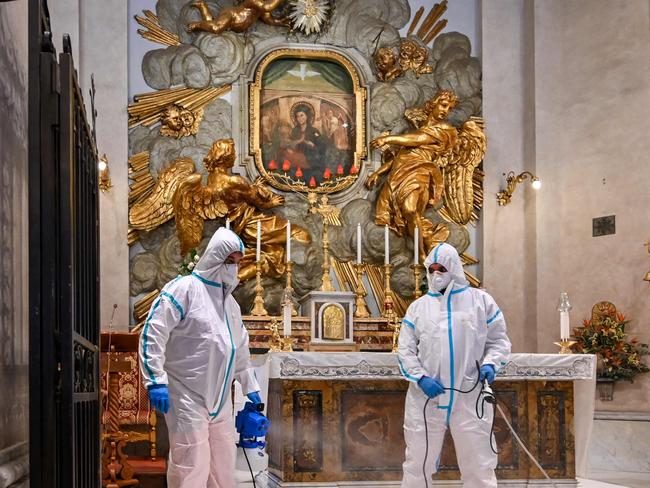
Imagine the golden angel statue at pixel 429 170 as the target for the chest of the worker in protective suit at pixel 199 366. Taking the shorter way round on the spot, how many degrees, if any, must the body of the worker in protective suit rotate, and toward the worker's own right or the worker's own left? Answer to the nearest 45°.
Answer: approximately 90° to the worker's own left

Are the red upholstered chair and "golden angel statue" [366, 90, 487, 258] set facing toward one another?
no

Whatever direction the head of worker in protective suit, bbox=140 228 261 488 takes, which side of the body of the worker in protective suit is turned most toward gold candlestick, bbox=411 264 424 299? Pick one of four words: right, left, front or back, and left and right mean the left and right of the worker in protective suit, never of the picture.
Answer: left

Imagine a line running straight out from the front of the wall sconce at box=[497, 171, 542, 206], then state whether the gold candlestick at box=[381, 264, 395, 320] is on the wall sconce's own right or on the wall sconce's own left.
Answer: on the wall sconce's own right

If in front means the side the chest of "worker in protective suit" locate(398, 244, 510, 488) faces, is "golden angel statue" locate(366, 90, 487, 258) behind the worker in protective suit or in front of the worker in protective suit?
behind

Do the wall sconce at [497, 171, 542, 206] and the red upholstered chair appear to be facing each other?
no

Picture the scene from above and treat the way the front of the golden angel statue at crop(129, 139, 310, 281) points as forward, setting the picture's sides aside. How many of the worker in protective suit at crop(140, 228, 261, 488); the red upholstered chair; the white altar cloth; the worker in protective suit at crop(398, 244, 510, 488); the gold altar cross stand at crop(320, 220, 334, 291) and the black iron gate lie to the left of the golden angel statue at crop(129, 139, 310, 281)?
0

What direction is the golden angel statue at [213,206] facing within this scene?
to the viewer's right

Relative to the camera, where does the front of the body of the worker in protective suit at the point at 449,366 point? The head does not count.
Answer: toward the camera

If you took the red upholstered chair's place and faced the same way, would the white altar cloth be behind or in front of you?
in front

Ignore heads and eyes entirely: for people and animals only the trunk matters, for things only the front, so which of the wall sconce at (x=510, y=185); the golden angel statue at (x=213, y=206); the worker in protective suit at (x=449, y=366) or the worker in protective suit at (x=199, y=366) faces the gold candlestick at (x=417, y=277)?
the golden angel statue

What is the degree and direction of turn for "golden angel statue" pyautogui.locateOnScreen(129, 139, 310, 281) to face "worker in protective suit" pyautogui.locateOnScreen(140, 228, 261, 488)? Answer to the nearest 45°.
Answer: approximately 90° to its right

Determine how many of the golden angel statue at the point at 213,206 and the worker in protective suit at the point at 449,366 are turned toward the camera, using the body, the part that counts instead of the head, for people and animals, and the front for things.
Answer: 1

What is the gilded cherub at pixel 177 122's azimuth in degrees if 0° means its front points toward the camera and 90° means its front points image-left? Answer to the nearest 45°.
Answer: approximately 315°
